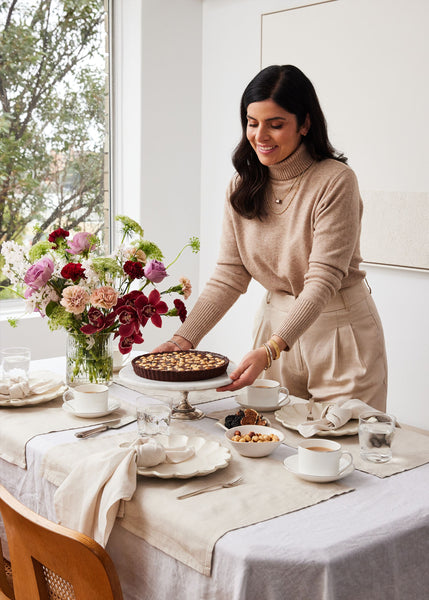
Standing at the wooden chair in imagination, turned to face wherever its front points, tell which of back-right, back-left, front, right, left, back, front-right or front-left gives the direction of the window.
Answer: front-left

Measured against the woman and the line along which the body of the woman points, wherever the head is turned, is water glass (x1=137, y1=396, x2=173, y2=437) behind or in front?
in front

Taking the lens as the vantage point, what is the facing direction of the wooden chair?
facing away from the viewer and to the right of the viewer

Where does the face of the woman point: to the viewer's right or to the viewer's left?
to the viewer's left

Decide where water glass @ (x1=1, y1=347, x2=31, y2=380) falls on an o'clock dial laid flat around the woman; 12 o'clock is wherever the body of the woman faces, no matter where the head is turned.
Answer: The water glass is roughly at 1 o'clock from the woman.

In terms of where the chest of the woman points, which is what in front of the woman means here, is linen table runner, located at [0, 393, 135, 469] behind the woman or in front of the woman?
in front

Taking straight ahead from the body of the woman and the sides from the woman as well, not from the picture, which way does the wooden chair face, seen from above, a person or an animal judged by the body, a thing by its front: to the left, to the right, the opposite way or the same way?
the opposite way

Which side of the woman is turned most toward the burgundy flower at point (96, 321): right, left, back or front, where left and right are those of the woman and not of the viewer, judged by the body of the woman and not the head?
front

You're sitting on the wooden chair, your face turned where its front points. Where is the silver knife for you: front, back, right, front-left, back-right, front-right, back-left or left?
front-left

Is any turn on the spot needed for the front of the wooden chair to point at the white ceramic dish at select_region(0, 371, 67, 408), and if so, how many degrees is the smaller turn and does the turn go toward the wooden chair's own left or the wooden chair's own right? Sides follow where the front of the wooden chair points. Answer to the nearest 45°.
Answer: approximately 45° to the wooden chair's own left

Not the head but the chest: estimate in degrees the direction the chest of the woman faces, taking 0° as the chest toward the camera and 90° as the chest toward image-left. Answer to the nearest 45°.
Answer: approximately 45°

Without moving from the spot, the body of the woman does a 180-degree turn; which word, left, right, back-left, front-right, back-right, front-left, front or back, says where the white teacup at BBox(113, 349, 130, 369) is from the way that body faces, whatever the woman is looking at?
back-left
